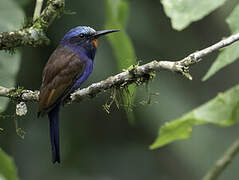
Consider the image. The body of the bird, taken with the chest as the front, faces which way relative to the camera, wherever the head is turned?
to the viewer's right

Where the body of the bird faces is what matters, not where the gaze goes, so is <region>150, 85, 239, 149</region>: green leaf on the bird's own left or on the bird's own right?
on the bird's own right
